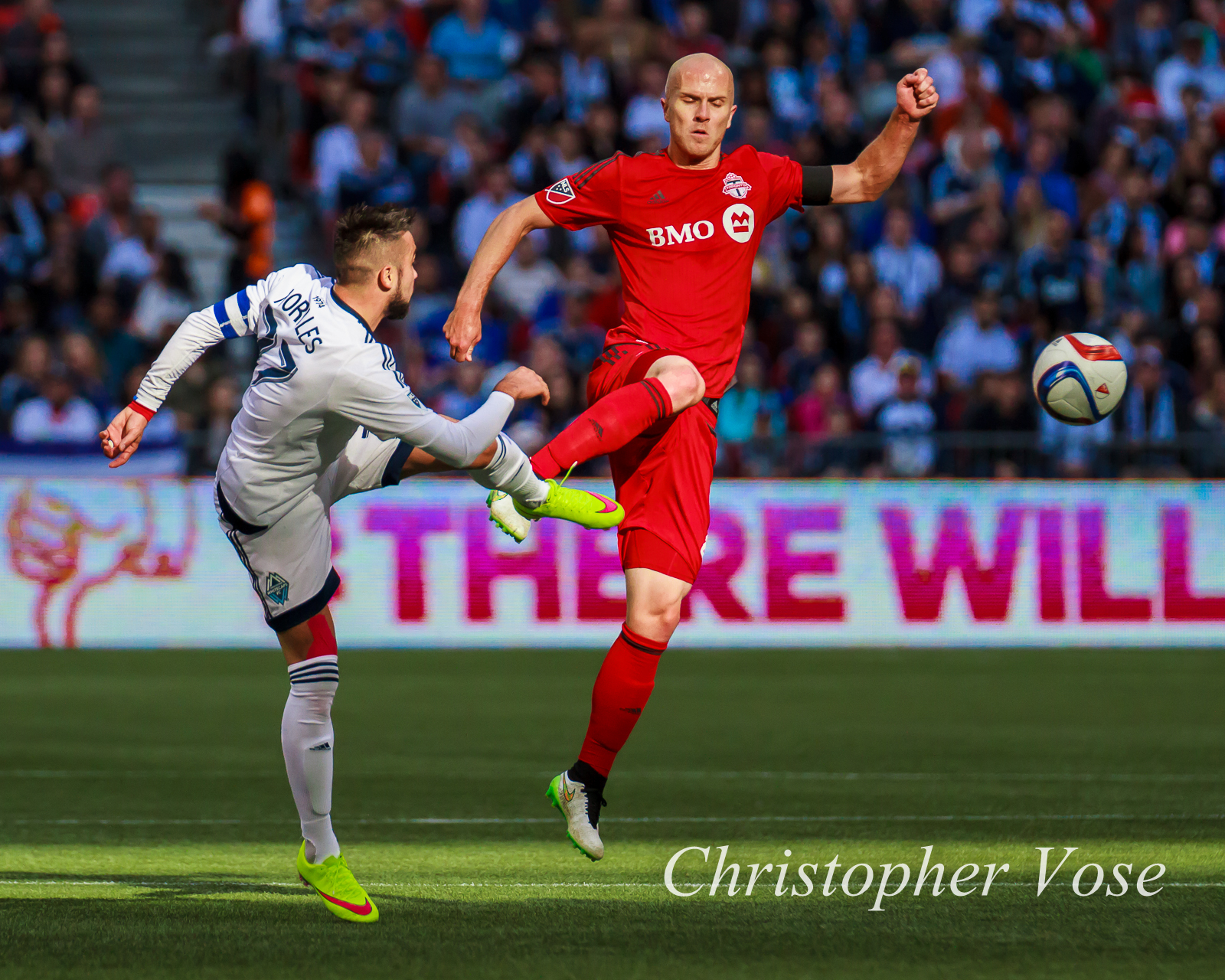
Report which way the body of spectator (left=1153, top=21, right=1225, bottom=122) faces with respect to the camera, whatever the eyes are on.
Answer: toward the camera

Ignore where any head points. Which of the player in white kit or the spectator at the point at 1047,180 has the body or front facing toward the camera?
the spectator

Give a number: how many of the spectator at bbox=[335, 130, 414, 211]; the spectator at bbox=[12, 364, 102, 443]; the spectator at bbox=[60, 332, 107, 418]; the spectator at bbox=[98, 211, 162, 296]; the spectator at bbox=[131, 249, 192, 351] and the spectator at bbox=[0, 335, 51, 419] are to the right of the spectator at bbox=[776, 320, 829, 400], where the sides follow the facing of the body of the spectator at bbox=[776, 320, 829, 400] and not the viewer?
6

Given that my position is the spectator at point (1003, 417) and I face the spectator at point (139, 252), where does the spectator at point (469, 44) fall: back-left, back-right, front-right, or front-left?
front-right

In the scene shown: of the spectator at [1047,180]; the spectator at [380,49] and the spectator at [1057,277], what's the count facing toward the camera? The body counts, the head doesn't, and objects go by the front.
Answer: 3

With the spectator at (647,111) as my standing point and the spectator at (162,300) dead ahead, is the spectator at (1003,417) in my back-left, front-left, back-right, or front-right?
back-left

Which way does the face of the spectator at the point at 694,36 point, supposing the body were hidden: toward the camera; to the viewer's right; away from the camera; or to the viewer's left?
toward the camera

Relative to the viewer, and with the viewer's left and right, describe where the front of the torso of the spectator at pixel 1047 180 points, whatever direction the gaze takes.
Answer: facing the viewer

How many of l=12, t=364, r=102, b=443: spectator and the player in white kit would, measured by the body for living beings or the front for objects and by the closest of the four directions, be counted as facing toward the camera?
1

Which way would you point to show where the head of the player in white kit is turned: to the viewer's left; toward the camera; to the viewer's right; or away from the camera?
to the viewer's right

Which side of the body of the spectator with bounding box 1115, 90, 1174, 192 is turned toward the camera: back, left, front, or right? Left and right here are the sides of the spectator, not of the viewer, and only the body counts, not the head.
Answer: front

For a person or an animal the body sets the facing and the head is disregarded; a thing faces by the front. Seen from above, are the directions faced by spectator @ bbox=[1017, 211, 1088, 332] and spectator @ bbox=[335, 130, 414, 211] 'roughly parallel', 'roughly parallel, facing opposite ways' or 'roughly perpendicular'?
roughly parallel

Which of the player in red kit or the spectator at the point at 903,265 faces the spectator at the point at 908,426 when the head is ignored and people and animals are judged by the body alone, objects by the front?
the spectator at the point at 903,265

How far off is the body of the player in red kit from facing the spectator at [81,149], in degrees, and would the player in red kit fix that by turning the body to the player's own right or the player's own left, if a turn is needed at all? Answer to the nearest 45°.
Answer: approximately 135° to the player's own right

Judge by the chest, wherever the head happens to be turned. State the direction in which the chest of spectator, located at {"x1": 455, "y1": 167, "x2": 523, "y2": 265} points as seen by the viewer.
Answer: toward the camera
